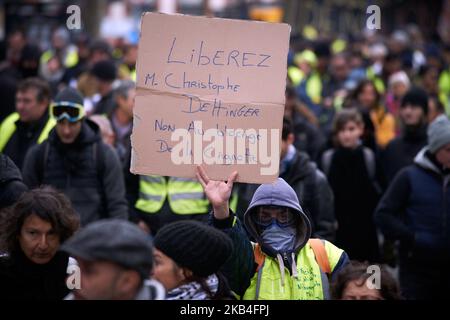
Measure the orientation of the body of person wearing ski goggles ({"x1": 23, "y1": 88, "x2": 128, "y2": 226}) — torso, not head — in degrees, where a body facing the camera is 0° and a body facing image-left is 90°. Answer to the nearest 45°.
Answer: approximately 0°

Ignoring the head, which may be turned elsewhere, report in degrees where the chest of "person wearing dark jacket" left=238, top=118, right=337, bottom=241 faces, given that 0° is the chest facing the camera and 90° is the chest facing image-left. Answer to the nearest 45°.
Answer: approximately 45°

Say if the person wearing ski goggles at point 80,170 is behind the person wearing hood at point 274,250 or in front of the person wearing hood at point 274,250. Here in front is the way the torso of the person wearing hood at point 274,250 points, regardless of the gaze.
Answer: behind

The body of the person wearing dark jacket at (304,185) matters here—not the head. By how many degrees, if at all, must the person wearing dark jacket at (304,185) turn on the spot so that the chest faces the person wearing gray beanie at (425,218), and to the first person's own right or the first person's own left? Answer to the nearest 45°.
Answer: approximately 135° to the first person's own left

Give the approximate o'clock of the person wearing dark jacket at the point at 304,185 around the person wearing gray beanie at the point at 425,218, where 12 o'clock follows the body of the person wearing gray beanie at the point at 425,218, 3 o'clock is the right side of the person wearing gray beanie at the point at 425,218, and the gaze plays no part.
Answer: the person wearing dark jacket at the point at 304,185 is roughly at 4 o'clock from the person wearing gray beanie at the point at 425,218.

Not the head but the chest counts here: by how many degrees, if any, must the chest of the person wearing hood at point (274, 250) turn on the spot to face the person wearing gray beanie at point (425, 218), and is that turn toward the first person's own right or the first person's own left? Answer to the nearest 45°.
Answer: approximately 135° to the first person's own left

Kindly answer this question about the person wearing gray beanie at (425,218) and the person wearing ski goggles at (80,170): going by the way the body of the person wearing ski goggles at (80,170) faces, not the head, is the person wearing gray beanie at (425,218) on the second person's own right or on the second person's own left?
on the second person's own left

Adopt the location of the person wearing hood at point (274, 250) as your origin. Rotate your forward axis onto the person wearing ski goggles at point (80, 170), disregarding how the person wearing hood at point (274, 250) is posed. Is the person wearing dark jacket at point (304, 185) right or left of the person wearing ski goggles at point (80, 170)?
right

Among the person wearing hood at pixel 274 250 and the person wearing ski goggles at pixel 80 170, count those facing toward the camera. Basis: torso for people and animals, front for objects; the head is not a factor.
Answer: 2

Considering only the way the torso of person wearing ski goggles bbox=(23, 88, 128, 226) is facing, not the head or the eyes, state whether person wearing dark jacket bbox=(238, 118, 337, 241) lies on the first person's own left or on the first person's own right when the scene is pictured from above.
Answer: on the first person's own left
